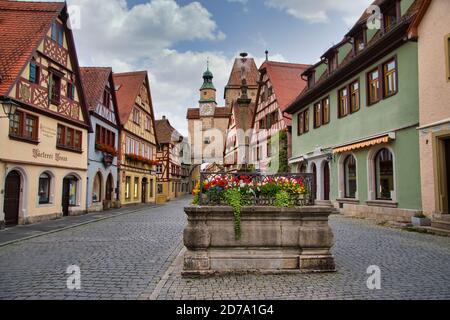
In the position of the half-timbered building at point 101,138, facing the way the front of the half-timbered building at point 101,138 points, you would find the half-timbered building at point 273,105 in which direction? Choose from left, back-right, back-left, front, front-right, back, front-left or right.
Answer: front-left

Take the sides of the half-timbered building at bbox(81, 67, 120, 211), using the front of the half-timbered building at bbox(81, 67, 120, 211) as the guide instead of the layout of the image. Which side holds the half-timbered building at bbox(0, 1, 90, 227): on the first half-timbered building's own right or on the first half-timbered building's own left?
on the first half-timbered building's own right

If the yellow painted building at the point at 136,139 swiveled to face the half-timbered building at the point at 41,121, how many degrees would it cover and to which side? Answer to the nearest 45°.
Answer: approximately 45° to its right

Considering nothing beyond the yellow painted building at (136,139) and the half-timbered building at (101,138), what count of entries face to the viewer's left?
0

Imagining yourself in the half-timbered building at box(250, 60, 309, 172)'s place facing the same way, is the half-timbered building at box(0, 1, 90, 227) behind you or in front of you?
in front

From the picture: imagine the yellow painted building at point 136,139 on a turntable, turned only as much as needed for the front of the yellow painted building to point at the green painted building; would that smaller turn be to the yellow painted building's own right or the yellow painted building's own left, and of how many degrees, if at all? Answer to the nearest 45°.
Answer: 0° — it already faces it

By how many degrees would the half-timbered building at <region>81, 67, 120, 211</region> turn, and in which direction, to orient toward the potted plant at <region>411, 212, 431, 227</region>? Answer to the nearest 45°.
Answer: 0° — it already faces it

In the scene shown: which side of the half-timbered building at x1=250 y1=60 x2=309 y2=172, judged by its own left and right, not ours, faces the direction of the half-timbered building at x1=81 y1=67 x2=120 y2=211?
front

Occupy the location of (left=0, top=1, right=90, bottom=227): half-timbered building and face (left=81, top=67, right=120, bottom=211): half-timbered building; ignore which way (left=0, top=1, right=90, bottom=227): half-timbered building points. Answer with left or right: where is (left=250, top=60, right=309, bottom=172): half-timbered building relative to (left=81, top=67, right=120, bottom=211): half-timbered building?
right

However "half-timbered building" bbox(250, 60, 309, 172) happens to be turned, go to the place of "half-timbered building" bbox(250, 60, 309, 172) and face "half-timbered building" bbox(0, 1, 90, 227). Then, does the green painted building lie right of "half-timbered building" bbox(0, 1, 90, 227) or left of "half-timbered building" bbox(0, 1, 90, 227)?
left
